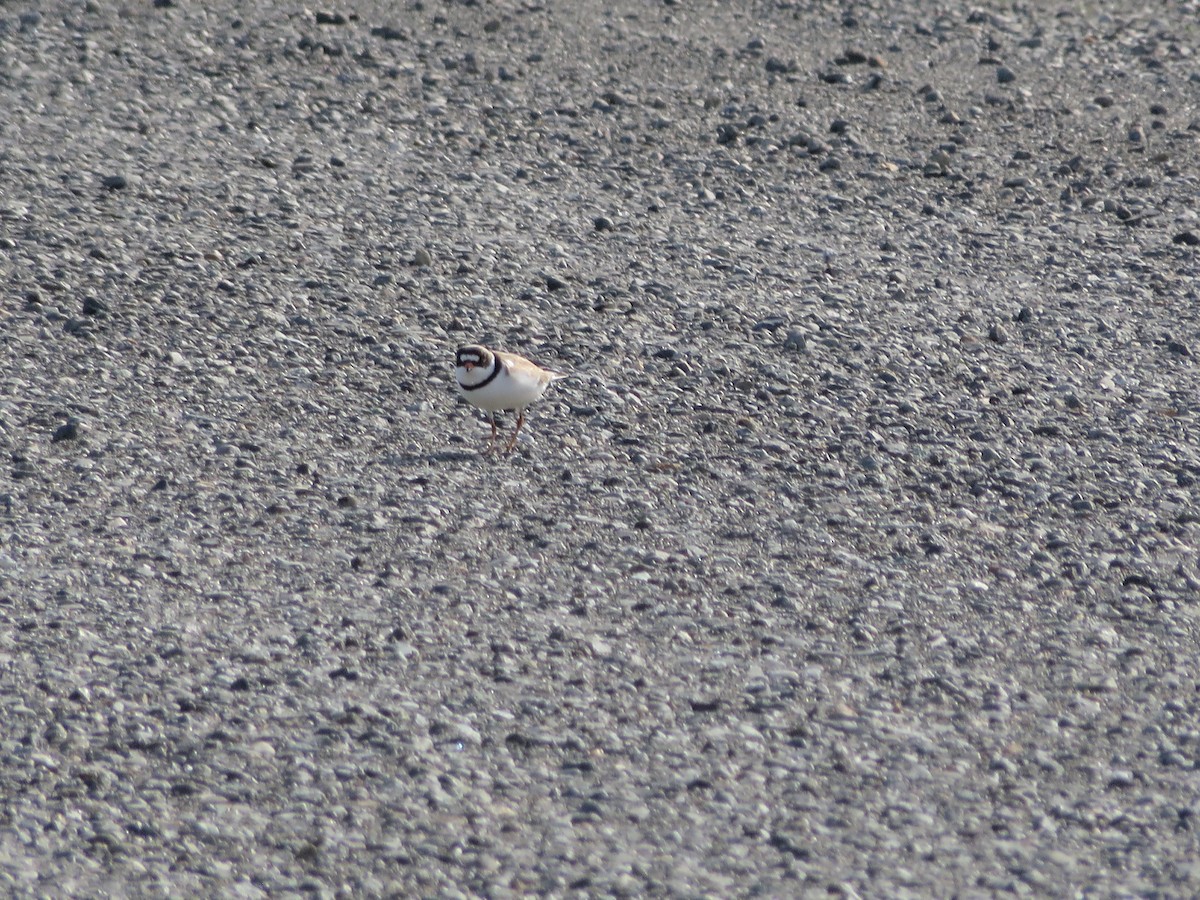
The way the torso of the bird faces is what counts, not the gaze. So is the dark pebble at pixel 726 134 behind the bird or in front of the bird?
behind

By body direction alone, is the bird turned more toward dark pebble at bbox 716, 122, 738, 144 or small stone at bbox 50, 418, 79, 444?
the small stone

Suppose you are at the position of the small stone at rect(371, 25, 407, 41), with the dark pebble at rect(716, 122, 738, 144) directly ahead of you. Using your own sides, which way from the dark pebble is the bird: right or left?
right

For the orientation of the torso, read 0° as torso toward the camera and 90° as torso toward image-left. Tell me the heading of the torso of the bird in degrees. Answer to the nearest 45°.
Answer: approximately 45°

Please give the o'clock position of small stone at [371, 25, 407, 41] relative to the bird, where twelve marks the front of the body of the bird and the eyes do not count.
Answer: The small stone is roughly at 4 o'clock from the bird.
